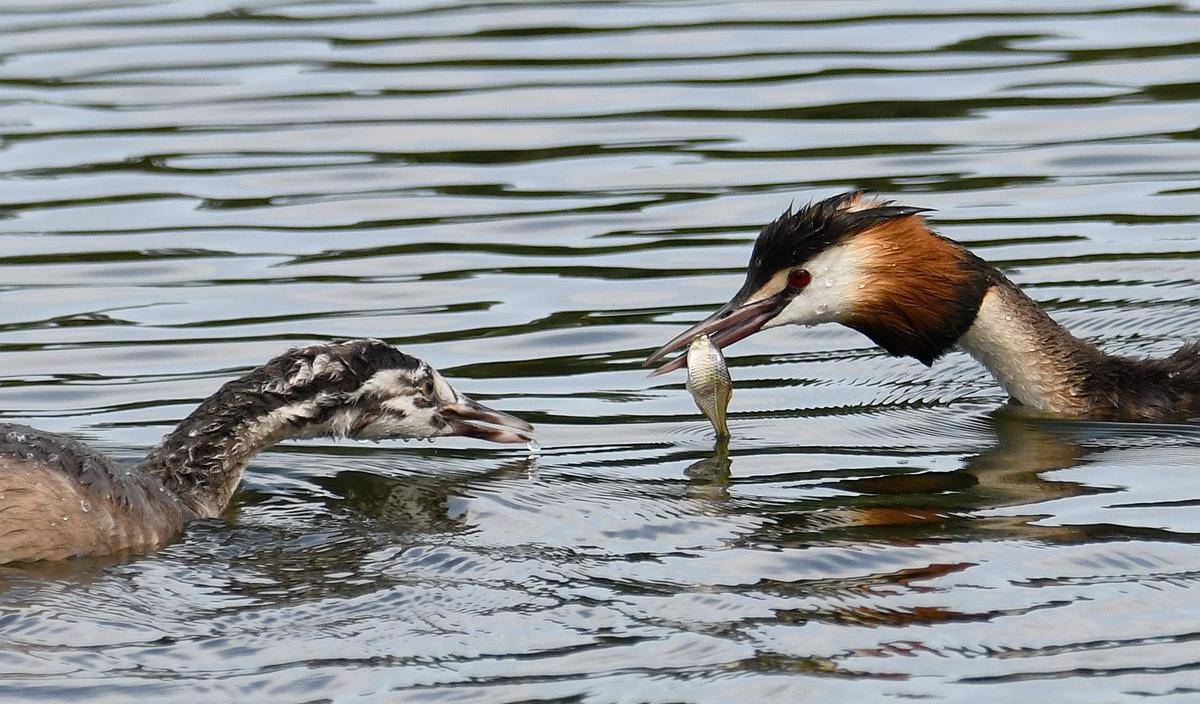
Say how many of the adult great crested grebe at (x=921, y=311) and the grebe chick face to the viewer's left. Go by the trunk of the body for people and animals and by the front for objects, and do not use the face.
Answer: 1

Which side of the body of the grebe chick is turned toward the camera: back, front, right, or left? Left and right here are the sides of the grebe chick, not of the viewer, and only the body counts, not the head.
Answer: right

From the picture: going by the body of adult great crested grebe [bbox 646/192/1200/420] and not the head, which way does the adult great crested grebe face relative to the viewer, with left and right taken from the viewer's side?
facing to the left of the viewer

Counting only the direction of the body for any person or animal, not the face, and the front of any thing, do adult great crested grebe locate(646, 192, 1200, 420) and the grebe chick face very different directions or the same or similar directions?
very different directions

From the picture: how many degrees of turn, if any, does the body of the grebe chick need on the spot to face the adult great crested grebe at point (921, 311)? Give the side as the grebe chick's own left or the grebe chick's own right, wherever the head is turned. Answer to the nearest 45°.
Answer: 0° — it already faces it

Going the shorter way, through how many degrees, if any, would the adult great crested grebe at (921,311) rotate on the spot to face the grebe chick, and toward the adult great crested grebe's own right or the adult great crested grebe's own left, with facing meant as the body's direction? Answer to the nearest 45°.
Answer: approximately 45° to the adult great crested grebe's own left
